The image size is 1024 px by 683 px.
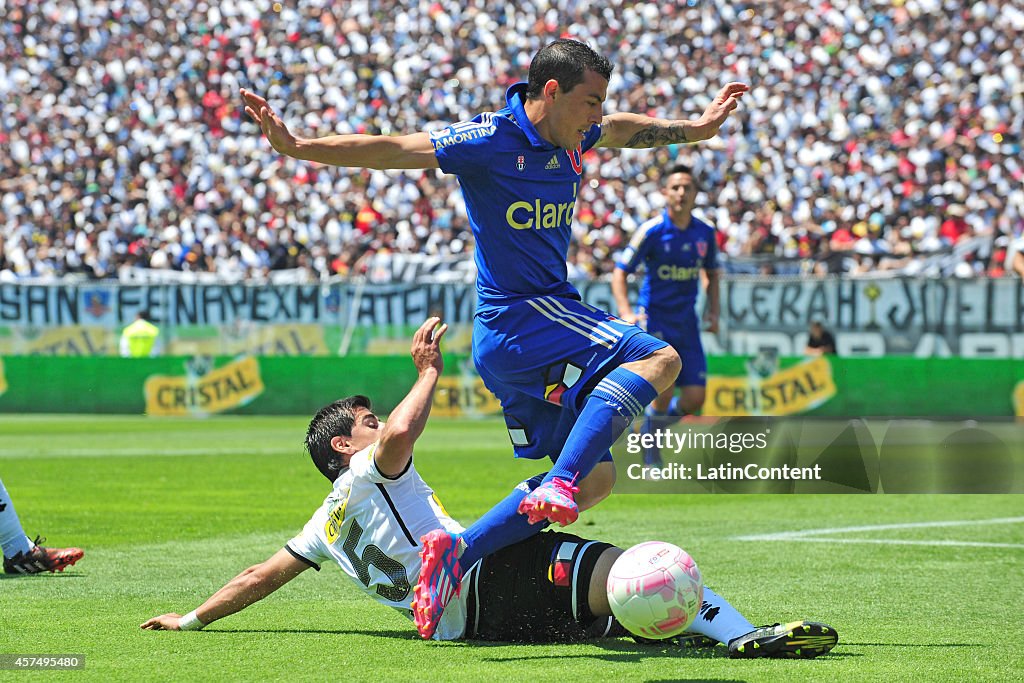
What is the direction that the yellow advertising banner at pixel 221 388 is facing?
toward the camera

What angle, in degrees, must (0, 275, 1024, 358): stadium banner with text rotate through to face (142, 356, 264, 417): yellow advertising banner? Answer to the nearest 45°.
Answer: approximately 90° to its right

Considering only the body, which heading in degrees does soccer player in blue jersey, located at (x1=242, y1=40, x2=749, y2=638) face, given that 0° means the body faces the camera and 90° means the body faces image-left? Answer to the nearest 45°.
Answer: approximately 315°

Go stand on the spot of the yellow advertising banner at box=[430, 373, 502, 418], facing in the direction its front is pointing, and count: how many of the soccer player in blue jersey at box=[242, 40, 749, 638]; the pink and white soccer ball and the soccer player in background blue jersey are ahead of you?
3

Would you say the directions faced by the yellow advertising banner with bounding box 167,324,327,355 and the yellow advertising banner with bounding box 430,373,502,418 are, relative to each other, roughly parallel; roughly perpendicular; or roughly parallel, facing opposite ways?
roughly parallel

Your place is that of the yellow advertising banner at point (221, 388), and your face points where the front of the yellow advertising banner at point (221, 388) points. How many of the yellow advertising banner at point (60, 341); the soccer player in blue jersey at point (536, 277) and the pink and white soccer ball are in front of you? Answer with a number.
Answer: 2

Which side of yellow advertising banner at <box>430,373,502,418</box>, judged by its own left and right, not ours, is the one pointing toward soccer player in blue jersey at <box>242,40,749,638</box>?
front

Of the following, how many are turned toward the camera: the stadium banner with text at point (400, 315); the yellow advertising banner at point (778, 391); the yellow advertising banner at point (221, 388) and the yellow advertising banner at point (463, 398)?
4

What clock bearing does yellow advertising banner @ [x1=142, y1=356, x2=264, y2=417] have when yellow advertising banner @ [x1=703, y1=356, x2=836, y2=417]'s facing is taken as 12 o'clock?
yellow advertising banner @ [x1=142, y1=356, x2=264, y2=417] is roughly at 3 o'clock from yellow advertising banner @ [x1=703, y1=356, x2=836, y2=417].

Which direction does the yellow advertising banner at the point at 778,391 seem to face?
toward the camera

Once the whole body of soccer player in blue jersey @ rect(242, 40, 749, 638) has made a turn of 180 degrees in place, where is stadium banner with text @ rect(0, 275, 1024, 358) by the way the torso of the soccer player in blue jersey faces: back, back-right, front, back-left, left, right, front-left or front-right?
front-right

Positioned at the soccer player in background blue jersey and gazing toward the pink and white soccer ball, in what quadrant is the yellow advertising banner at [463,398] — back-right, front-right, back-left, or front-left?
back-right

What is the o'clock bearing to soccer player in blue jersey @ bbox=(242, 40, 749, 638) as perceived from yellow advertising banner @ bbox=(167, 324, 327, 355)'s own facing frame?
The soccer player in blue jersey is roughly at 12 o'clock from the yellow advertising banner.

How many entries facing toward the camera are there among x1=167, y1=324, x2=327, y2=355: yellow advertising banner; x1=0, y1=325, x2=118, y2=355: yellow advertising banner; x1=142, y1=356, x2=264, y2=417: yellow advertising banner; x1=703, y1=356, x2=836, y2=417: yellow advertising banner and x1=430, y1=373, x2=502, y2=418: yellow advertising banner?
5

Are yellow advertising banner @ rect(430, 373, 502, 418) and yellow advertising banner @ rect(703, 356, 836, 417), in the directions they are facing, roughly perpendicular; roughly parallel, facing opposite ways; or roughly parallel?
roughly parallel

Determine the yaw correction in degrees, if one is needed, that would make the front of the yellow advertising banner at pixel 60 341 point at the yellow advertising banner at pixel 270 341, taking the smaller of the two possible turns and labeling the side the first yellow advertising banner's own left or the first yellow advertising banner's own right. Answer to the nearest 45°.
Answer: approximately 45° to the first yellow advertising banner's own left

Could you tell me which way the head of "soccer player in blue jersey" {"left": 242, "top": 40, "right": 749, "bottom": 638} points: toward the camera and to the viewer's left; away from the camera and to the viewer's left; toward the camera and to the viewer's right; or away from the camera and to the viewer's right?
toward the camera and to the viewer's right
